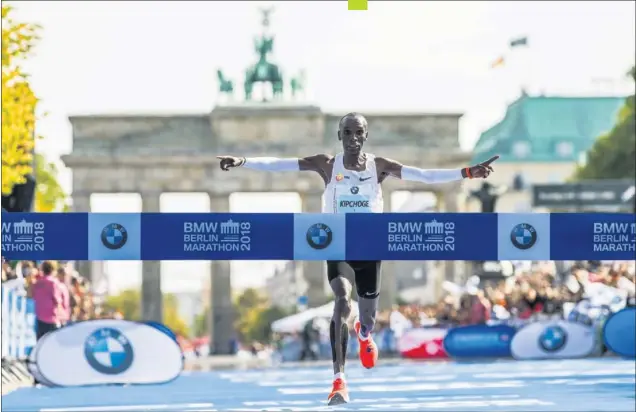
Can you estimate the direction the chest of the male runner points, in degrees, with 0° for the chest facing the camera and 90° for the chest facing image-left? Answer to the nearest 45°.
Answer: approximately 0°
